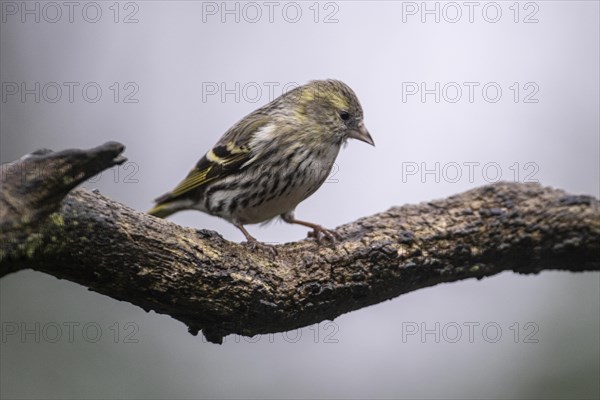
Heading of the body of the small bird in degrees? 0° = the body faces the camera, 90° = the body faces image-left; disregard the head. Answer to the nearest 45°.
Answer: approximately 270°
